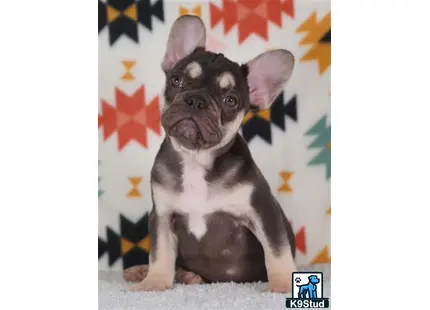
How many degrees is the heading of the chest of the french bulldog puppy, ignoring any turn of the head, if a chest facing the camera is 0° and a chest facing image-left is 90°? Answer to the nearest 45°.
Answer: approximately 0°
